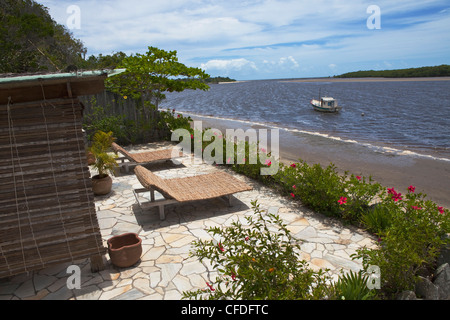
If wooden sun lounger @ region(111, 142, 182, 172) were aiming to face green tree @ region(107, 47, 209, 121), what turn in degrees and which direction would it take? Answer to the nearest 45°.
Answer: approximately 90° to its left

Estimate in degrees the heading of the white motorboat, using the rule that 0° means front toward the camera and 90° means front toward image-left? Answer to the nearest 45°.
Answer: approximately 90°

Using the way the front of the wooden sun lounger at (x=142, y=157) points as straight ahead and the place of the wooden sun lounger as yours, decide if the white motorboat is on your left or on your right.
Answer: on your left

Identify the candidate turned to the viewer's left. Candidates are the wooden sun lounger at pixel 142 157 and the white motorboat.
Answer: the white motorboat

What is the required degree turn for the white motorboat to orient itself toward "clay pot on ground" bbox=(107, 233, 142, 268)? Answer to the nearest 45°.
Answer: approximately 90° to its left

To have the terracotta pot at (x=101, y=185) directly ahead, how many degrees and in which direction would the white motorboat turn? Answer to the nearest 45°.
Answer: approximately 90° to its left

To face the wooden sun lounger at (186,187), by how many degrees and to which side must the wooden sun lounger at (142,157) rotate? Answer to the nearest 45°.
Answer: approximately 90° to its right

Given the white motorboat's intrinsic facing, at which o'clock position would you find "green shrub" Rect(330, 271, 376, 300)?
The green shrub is roughly at 9 o'clock from the white motorboat.

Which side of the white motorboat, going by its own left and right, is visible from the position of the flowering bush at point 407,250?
left

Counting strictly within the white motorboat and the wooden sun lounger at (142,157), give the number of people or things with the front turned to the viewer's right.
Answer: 1

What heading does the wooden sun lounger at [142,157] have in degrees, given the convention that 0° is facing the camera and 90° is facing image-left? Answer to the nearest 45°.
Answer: approximately 270°
